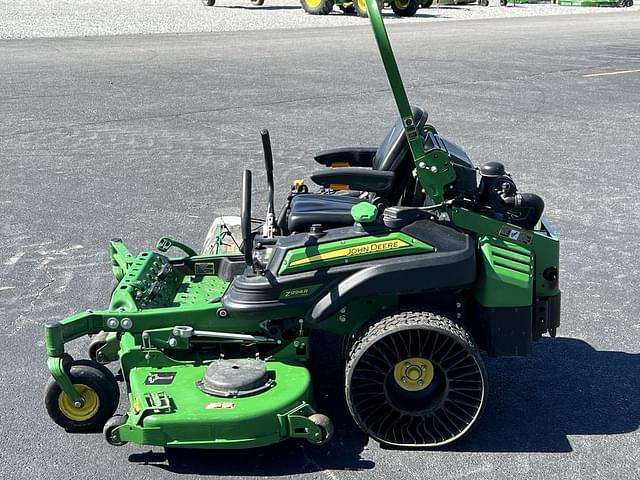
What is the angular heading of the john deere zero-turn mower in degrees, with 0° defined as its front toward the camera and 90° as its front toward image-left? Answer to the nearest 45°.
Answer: approximately 90°

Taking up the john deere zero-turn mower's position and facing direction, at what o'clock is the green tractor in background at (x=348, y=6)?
The green tractor in background is roughly at 3 o'clock from the john deere zero-turn mower.
